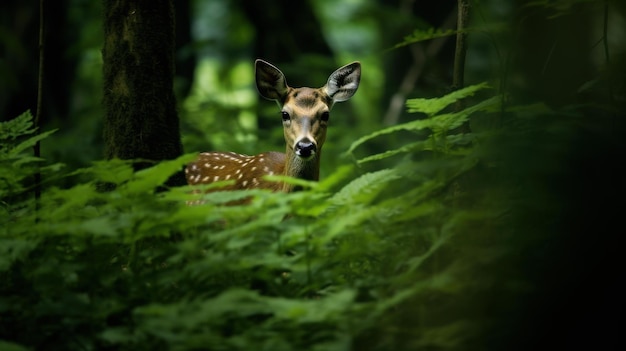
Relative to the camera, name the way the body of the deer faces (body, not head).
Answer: to the viewer's right
